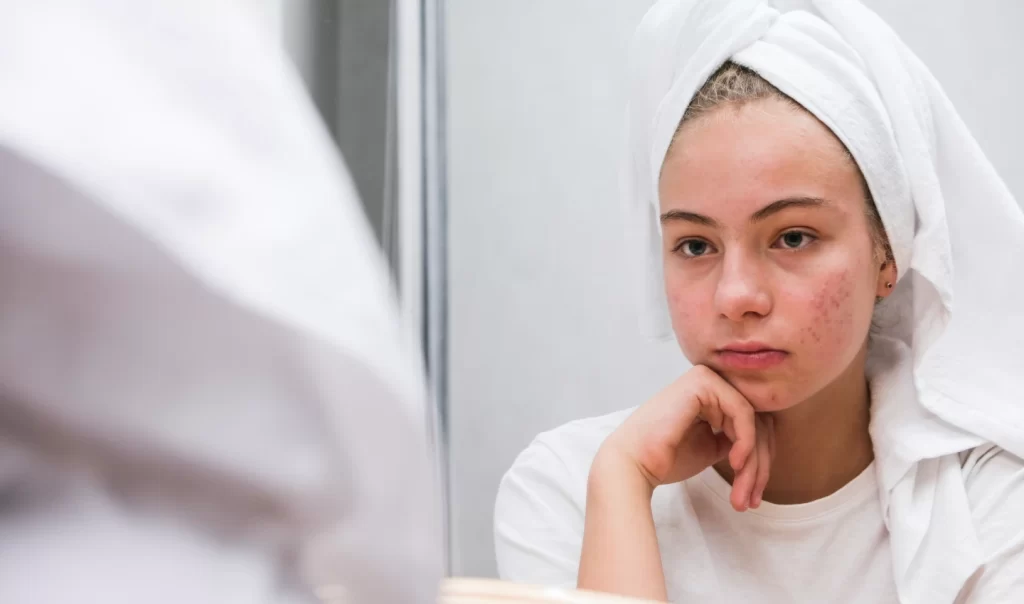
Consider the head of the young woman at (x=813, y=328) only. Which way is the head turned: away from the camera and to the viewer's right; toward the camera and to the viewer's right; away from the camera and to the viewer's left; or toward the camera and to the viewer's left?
toward the camera and to the viewer's left

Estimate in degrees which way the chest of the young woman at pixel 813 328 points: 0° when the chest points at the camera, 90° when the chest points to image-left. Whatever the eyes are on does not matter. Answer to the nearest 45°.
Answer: approximately 45°
